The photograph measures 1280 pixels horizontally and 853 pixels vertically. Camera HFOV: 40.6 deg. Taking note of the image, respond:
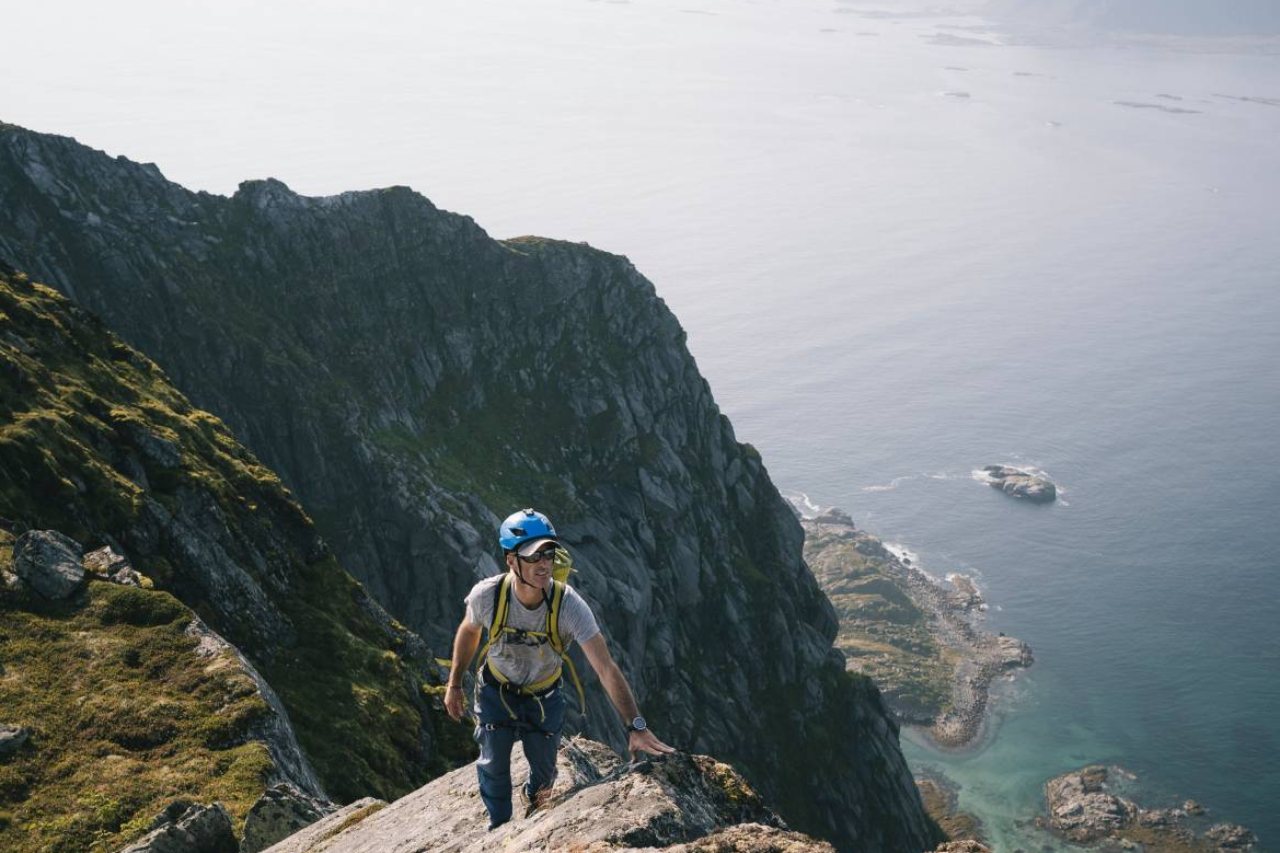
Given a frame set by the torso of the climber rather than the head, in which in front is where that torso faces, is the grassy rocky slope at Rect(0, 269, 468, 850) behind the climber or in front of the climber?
behind

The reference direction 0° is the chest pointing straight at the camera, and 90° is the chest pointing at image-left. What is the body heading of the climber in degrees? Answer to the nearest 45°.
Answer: approximately 0°

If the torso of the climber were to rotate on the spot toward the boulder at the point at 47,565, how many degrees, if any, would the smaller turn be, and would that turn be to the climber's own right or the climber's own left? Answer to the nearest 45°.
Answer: approximately 135° to the climber's own right

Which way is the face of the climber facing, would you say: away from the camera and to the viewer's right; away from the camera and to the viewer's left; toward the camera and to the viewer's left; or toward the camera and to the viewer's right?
toward the camera and to the viewer's right

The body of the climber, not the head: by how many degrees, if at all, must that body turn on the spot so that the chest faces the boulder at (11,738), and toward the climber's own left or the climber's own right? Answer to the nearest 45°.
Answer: approximately 135° to the climber's own right
